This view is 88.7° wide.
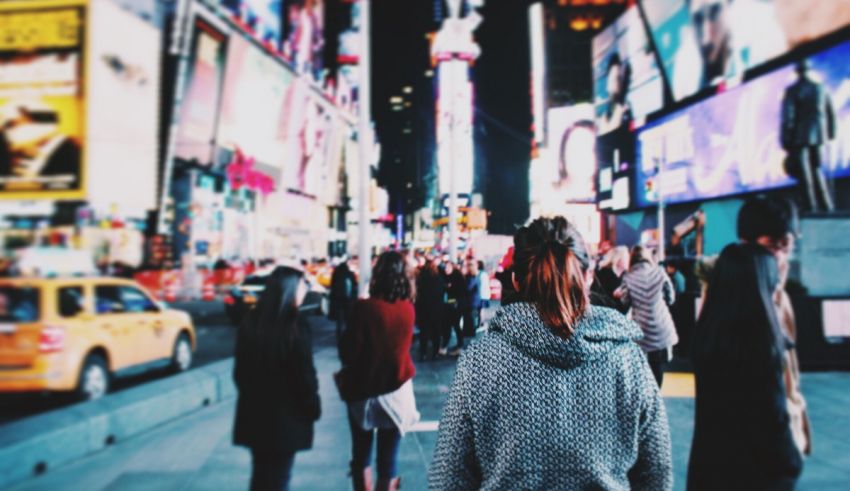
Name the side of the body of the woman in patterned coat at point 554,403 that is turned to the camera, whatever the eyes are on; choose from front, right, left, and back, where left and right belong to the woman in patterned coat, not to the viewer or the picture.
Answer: back

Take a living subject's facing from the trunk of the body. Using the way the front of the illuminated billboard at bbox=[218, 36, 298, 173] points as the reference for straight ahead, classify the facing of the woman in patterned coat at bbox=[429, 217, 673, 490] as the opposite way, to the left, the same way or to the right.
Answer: to the left

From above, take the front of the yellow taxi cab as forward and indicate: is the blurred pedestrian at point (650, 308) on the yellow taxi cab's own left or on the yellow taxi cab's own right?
on the yellow taxi cab's own right

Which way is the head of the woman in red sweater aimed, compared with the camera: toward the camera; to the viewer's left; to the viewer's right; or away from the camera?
away from the camera

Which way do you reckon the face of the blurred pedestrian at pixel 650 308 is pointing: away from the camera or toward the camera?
away from the camera

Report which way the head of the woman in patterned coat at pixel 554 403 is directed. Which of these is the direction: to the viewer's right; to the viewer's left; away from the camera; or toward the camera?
away from the camera

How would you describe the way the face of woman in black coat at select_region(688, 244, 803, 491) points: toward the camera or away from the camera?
away from the camera

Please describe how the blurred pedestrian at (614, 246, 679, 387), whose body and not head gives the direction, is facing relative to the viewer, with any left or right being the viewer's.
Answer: facing away from the viewer

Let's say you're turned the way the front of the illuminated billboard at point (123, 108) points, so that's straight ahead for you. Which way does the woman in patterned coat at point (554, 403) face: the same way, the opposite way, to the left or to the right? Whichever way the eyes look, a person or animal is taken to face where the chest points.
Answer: to the left
